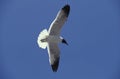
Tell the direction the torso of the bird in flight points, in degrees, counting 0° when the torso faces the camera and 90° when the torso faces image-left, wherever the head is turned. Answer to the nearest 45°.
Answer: approximately 270°
